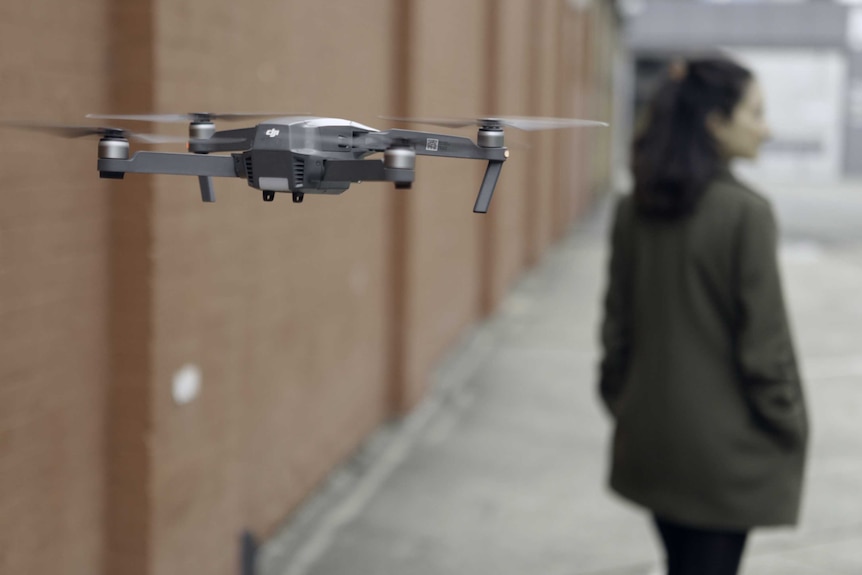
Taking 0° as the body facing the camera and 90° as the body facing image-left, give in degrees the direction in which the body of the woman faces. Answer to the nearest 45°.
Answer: approximately 225°

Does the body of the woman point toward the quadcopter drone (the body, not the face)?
no
